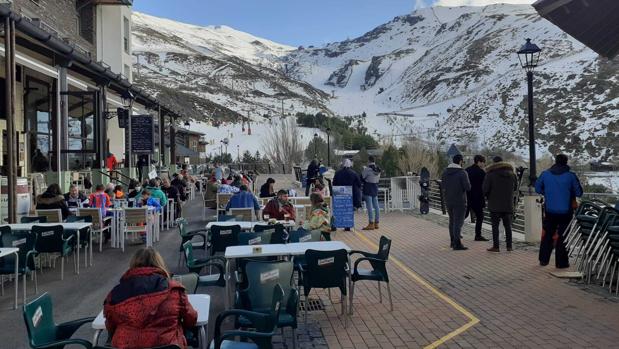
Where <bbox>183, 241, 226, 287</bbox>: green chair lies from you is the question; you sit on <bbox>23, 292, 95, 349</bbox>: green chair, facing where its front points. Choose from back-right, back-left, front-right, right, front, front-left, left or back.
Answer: front-left

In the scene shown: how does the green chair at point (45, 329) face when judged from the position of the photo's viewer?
facing to the right of the viewer

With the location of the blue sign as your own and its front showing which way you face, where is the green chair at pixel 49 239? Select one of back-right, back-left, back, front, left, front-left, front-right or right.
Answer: front-right

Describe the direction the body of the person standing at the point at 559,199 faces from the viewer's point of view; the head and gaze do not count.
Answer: away from the camera

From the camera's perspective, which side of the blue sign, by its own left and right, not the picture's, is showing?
front

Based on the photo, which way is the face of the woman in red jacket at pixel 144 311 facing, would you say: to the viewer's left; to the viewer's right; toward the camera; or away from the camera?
away from the camera

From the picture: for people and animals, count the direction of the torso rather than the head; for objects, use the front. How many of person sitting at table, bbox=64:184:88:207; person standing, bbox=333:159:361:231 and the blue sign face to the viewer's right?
0

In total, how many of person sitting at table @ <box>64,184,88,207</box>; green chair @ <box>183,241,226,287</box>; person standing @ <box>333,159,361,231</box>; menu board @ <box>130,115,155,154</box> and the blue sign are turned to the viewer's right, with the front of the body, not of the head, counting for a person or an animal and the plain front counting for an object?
1

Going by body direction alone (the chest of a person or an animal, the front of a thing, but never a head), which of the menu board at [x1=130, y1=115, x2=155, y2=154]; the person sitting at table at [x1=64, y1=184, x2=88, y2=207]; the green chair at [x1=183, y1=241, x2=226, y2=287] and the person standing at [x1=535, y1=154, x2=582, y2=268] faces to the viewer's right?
the green chair

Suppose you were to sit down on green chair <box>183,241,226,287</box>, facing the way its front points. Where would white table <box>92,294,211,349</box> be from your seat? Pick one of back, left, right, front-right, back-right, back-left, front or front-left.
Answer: right

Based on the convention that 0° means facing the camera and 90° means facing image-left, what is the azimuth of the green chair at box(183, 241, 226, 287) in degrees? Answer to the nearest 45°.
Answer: approximately 270°

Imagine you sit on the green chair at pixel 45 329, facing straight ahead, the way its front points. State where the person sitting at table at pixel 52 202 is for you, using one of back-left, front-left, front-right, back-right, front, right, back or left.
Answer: left
